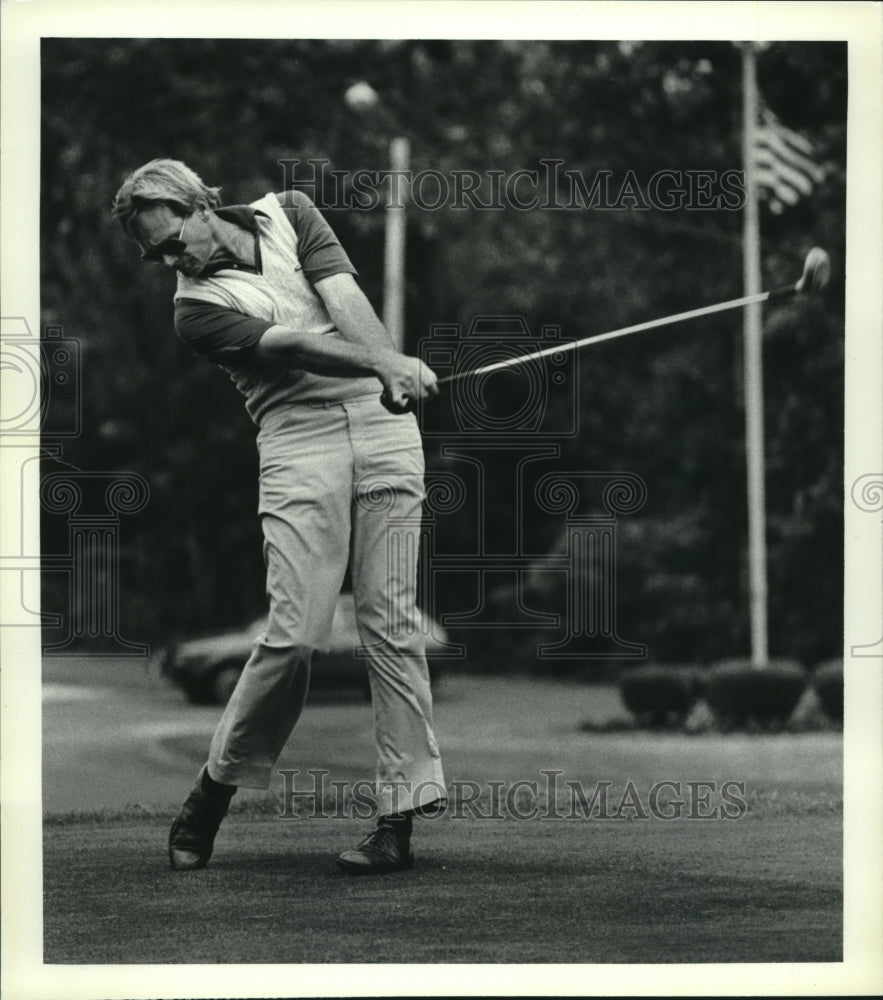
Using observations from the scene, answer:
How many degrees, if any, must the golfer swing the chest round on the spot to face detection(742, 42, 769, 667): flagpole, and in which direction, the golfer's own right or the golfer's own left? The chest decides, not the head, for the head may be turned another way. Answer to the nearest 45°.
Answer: approximately 135° to the golfer's own left

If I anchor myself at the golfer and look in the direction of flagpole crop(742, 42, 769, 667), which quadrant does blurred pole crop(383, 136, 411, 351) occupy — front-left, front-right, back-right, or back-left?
front-left

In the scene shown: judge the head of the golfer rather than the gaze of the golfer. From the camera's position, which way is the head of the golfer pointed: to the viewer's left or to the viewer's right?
to the viewer's left

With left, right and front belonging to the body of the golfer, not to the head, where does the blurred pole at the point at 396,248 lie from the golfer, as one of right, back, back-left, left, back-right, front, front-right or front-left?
back

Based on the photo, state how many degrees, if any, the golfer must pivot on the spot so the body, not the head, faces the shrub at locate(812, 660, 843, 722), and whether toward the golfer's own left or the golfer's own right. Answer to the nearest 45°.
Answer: approximately 135° to the golfer's own left

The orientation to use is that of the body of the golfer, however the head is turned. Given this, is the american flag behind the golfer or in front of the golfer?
behind

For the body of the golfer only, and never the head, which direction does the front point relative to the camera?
toward the camera

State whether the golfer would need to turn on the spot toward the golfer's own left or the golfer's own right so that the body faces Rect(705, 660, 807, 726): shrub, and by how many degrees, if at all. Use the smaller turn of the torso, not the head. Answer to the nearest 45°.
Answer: approximately 135° to the golfer's own left
